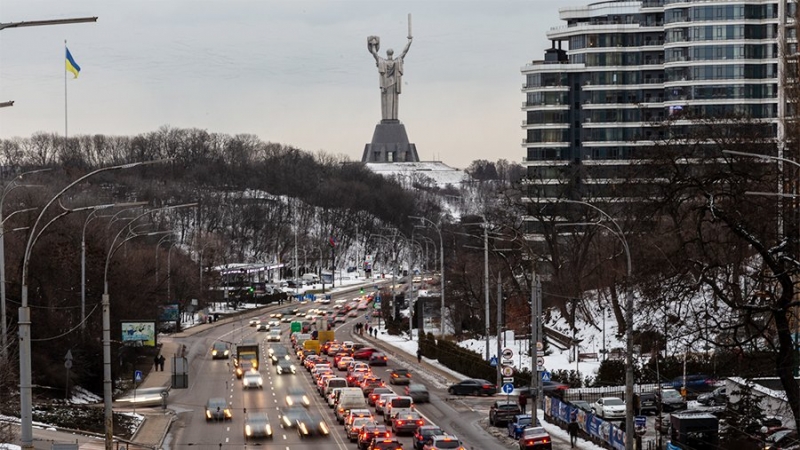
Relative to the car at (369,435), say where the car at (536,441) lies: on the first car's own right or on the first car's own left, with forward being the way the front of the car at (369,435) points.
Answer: on the first car's own right

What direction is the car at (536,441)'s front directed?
away from the camera

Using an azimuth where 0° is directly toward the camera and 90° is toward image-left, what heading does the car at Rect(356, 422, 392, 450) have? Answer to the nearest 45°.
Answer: approximately 180°

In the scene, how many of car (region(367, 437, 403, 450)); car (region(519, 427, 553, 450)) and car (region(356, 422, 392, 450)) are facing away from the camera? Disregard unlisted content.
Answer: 3

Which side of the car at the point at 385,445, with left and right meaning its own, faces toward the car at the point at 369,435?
front

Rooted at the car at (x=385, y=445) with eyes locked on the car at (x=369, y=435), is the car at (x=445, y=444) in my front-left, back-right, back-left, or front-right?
back-right

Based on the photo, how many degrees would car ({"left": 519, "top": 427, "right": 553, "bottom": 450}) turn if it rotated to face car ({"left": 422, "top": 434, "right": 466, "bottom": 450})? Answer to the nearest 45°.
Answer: approximately 135° to its left

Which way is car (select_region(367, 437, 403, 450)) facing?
away from the camera

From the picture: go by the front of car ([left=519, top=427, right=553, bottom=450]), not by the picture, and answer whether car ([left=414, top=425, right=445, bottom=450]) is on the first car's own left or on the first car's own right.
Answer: on the first car's own left
